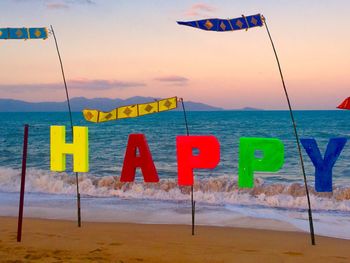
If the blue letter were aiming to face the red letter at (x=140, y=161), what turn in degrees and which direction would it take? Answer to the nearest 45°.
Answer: approximately 90° to its right

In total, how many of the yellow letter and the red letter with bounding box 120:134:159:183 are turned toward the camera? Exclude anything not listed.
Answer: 2

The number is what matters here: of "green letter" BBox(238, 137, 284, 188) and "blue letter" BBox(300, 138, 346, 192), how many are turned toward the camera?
2

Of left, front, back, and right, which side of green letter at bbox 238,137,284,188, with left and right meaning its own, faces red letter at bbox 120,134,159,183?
right
